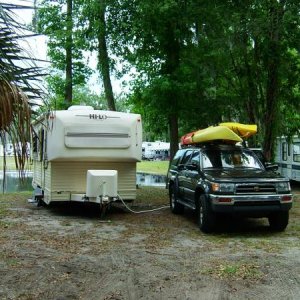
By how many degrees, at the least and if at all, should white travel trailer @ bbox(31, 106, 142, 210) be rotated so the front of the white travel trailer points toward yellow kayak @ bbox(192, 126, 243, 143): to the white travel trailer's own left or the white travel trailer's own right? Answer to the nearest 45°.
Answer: approximately 90° to the white travel trailer's own left

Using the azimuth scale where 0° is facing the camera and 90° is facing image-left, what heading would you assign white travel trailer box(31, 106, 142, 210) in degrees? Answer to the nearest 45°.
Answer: approximately 0°

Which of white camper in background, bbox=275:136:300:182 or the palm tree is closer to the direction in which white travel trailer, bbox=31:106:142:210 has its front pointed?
the palm tree

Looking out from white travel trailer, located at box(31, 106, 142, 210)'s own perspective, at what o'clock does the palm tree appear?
The palm tree is roughly at 12 o'clock from the white travel trailer.

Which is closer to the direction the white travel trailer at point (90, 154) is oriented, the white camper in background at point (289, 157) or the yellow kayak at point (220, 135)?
the yellow kayak

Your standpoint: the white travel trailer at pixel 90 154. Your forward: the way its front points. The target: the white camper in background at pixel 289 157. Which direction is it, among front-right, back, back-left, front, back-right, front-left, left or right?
back-left

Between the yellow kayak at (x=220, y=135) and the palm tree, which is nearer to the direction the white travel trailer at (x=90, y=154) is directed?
the palm tree
